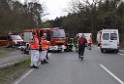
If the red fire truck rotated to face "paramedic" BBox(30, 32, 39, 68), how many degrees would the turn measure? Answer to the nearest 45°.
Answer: approximately 45° to its right
